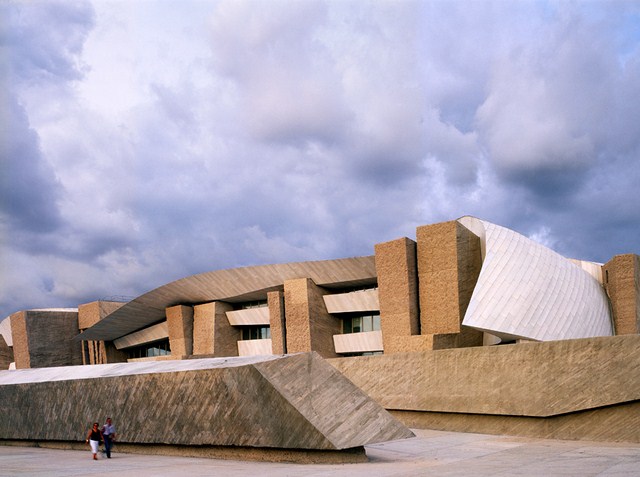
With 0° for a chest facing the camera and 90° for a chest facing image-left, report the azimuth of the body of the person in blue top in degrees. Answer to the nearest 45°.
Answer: approximately 0°

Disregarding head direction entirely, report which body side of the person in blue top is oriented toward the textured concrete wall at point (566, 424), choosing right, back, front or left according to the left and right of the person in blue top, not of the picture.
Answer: left

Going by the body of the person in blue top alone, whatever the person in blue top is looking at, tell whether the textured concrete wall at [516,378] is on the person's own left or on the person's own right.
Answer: on the person's own left
